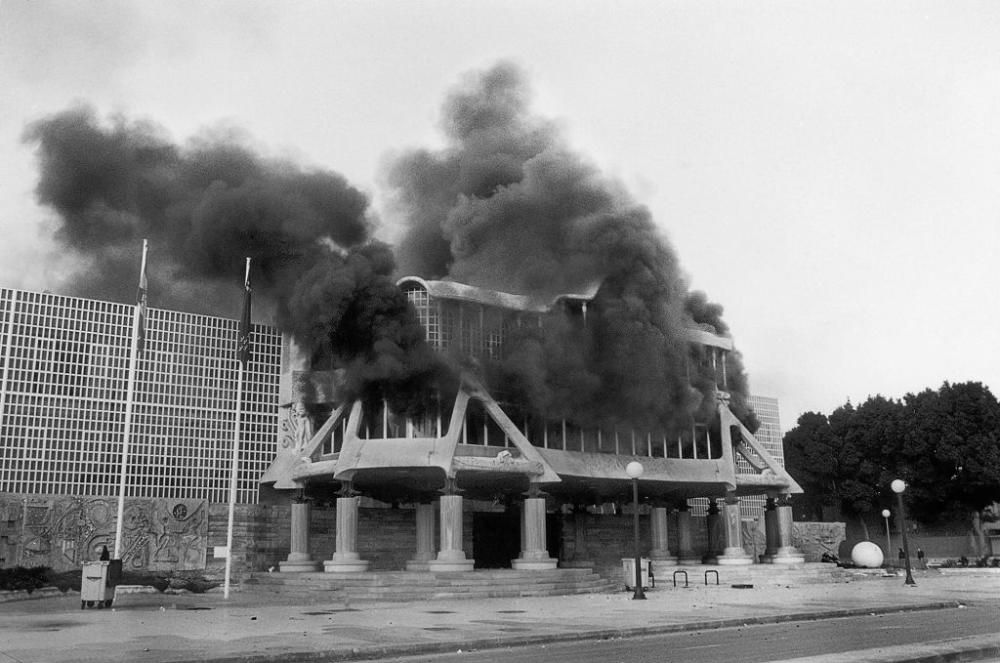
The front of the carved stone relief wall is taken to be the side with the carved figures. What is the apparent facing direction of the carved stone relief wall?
toward the camera

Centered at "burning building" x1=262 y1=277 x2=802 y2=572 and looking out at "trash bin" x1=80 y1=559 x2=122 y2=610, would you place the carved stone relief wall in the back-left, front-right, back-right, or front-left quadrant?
front-right

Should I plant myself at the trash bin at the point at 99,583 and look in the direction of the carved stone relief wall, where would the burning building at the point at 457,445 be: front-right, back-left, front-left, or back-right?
front-right

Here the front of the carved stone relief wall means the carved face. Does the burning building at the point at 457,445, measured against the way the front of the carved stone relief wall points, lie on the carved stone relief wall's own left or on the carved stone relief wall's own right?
on the carved stone relief wall's own left

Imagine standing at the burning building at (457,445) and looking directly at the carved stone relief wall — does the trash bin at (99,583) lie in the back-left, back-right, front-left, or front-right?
front-left

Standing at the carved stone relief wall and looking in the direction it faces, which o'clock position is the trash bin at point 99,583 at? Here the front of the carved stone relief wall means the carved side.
The trash bin is roughly at 12 o'clock from the carved stone relief wall.

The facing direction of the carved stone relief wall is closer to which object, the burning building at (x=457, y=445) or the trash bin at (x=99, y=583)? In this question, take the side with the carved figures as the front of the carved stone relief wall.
the trash bin
